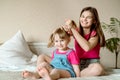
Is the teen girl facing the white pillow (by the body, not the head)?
no

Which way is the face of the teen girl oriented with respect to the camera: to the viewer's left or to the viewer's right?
to the viewer's left

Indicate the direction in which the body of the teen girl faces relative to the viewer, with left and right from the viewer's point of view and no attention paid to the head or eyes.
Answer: facing the viewer and to the left of the viewer
